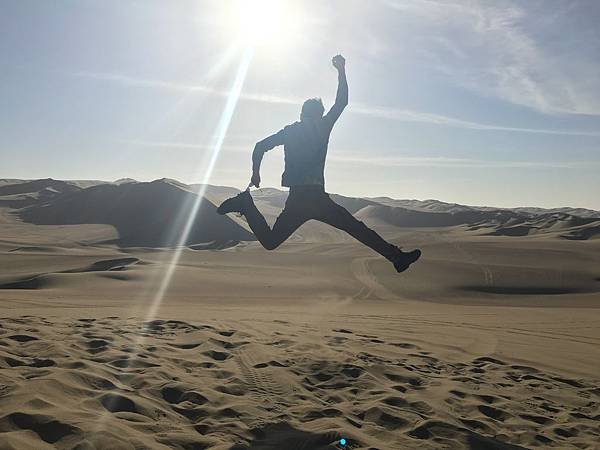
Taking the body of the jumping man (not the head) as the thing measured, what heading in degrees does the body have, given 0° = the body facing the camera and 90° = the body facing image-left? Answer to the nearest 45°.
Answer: approximately 225°
